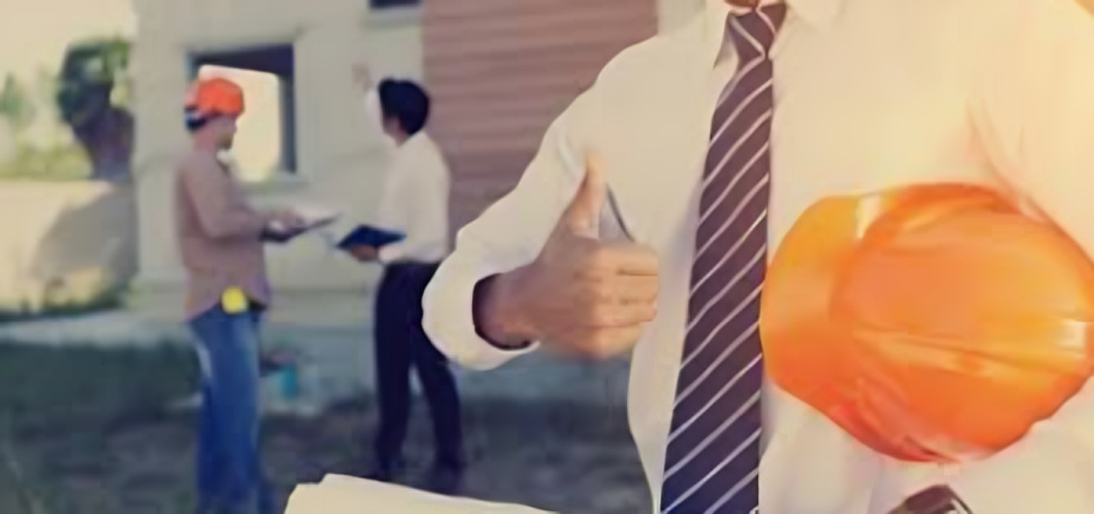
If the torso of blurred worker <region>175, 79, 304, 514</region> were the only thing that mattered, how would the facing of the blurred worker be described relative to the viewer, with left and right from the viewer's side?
facing to the right of the viewer

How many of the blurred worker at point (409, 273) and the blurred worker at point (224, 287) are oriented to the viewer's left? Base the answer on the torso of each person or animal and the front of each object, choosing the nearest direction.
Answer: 1

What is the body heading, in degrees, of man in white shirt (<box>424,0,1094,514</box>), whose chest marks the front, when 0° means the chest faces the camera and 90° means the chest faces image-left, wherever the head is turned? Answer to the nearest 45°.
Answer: approximately 45°

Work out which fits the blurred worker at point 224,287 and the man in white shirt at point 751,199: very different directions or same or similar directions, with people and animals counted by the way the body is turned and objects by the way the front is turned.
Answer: very different directions

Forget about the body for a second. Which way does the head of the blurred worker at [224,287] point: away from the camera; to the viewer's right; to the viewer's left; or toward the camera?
to the viewer's right

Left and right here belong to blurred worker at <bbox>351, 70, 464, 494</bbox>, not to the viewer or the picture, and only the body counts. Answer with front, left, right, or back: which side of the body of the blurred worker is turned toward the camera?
left

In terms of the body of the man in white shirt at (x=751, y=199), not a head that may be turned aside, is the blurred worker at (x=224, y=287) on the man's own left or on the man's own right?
on the man's own right

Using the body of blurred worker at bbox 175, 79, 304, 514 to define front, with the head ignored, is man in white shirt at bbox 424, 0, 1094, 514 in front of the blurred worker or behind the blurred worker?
in front
